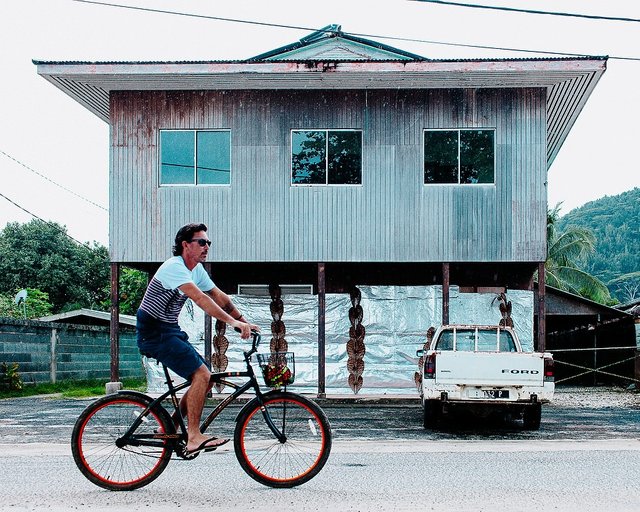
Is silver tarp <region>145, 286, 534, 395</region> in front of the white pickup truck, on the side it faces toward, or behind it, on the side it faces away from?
in front

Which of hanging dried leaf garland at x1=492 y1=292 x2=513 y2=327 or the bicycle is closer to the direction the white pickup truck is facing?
the hanging dried leaf garland

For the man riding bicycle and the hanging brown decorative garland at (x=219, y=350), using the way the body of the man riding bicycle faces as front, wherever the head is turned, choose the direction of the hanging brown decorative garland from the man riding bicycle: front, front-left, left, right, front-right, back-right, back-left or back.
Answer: left

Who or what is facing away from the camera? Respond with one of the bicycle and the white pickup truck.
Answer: the white pickup truck

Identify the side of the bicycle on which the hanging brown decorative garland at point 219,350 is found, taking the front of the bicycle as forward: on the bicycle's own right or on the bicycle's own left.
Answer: on the bicycle's own left

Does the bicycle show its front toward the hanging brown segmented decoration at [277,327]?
no

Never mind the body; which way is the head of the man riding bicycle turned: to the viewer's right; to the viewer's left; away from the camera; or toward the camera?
to the viewer's right

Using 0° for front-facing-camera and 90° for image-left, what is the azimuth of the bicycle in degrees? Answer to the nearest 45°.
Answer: approximately 270°

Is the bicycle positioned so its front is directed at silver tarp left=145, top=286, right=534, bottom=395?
no

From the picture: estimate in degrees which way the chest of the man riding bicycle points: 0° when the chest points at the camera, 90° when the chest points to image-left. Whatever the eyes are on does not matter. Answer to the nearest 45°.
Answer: approximately 270°

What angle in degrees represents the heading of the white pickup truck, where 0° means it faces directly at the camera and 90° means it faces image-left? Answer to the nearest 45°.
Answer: approximately 180°

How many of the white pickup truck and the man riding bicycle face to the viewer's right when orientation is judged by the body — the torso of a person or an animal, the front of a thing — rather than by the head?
1
